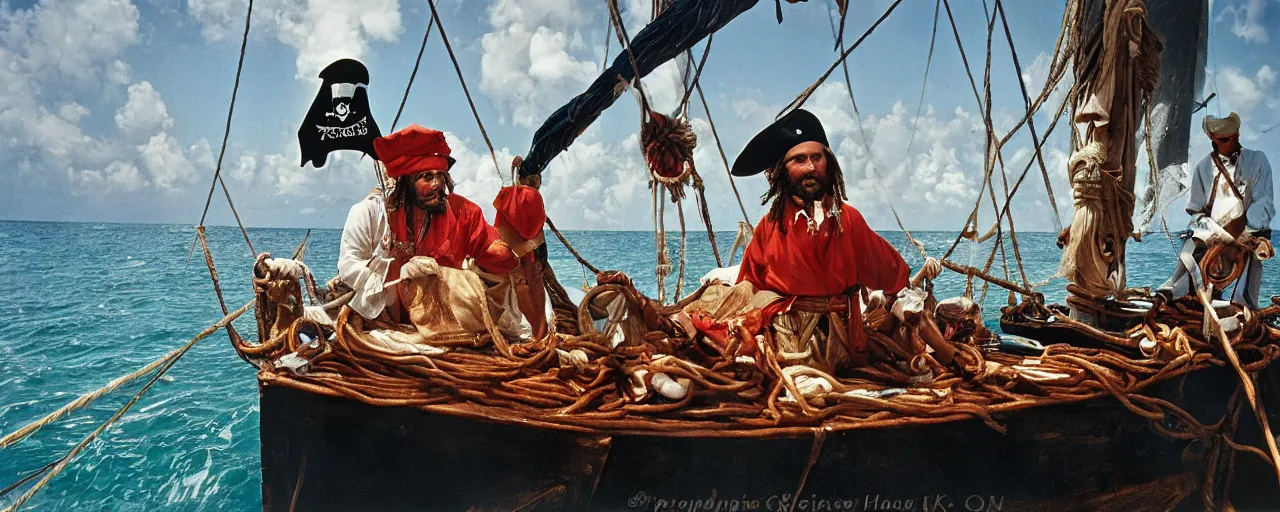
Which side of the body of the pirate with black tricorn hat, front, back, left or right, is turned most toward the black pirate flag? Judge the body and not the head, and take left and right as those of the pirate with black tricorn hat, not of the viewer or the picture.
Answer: right

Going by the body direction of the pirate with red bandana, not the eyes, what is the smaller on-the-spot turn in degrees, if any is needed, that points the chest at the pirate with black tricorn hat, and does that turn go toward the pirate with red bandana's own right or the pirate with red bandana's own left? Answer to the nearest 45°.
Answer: approximately 45° to the pirate with red bandana's own left

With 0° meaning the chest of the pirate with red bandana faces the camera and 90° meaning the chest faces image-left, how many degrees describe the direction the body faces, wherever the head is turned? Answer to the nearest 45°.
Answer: approximately 315°

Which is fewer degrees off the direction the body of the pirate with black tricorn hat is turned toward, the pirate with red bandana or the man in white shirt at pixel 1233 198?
the pirate with red bandana

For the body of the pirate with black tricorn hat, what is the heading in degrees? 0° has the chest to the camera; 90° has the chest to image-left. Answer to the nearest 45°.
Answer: approximately 0°

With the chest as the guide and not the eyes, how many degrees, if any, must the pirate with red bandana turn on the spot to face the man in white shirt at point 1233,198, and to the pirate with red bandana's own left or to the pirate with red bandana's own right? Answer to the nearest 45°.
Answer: approximately 45° to the pirate with red bandana's own left

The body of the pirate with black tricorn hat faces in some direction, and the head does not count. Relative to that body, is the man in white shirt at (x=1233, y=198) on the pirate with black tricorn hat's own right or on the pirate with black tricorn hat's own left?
on the pirate with black tricorn hat's own left
